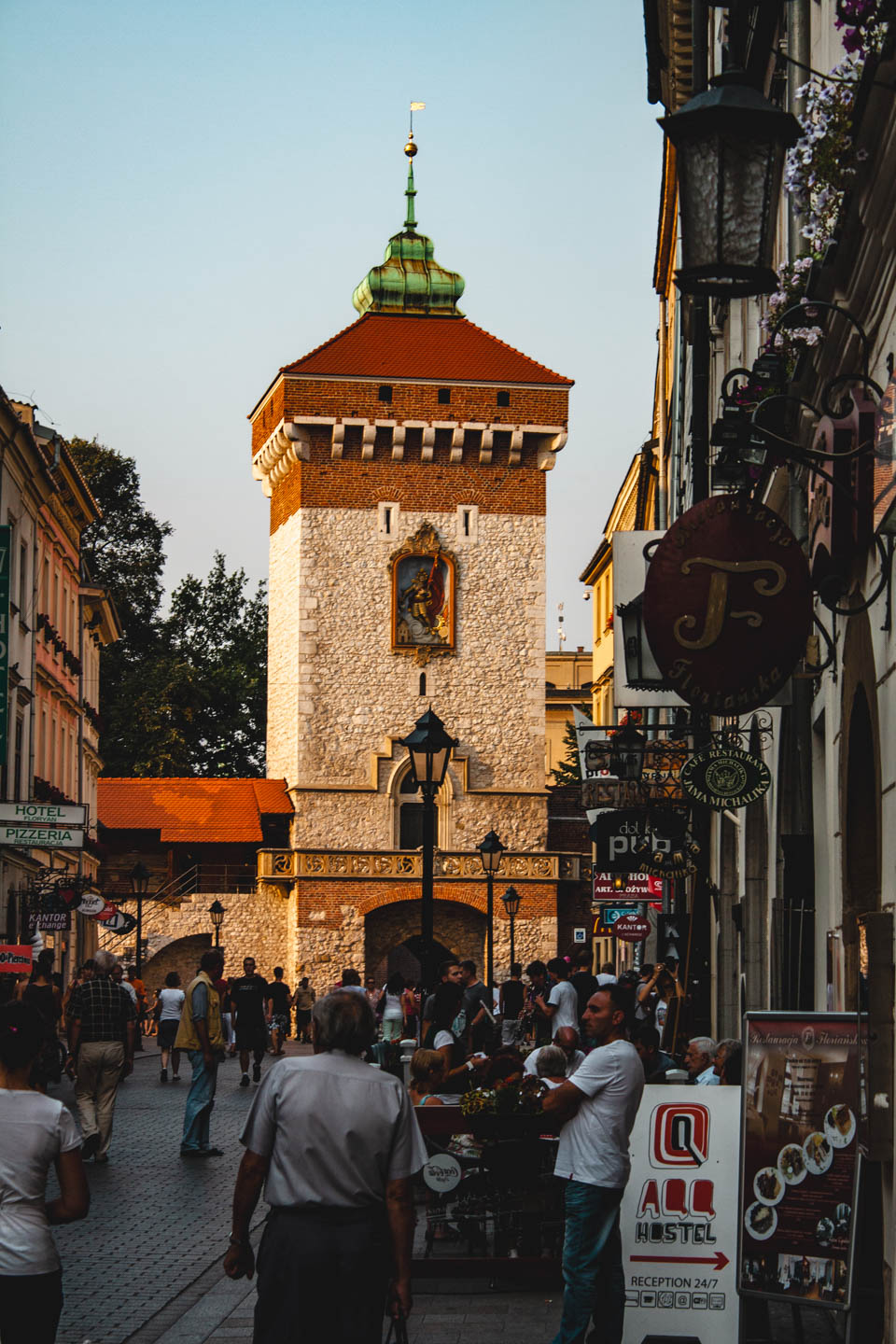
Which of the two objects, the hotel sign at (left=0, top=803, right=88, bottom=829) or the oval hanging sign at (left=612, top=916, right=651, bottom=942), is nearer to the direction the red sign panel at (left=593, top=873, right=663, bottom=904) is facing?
the hotel sign

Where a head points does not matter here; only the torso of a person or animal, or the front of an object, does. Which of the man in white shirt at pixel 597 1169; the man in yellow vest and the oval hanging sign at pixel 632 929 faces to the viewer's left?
the man in white shirt

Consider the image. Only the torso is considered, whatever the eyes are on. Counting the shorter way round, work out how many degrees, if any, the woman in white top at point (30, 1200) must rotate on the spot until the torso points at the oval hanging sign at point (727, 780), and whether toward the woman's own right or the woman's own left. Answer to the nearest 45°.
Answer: approximately 45° to the woman's own right

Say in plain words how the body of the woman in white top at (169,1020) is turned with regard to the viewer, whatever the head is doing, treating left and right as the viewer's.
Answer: facing away from the viewer

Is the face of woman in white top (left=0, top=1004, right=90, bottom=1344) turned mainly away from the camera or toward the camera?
away from the camera

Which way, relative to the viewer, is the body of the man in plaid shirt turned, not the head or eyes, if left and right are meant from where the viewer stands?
facing away from the viewer

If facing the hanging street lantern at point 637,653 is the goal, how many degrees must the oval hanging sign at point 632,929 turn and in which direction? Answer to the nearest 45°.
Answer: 0° — it already faces it

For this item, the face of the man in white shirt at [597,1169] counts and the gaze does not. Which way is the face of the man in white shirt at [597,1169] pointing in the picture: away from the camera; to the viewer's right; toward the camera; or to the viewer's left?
to the viewer's left

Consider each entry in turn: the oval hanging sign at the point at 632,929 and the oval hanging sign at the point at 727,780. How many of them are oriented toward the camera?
2
